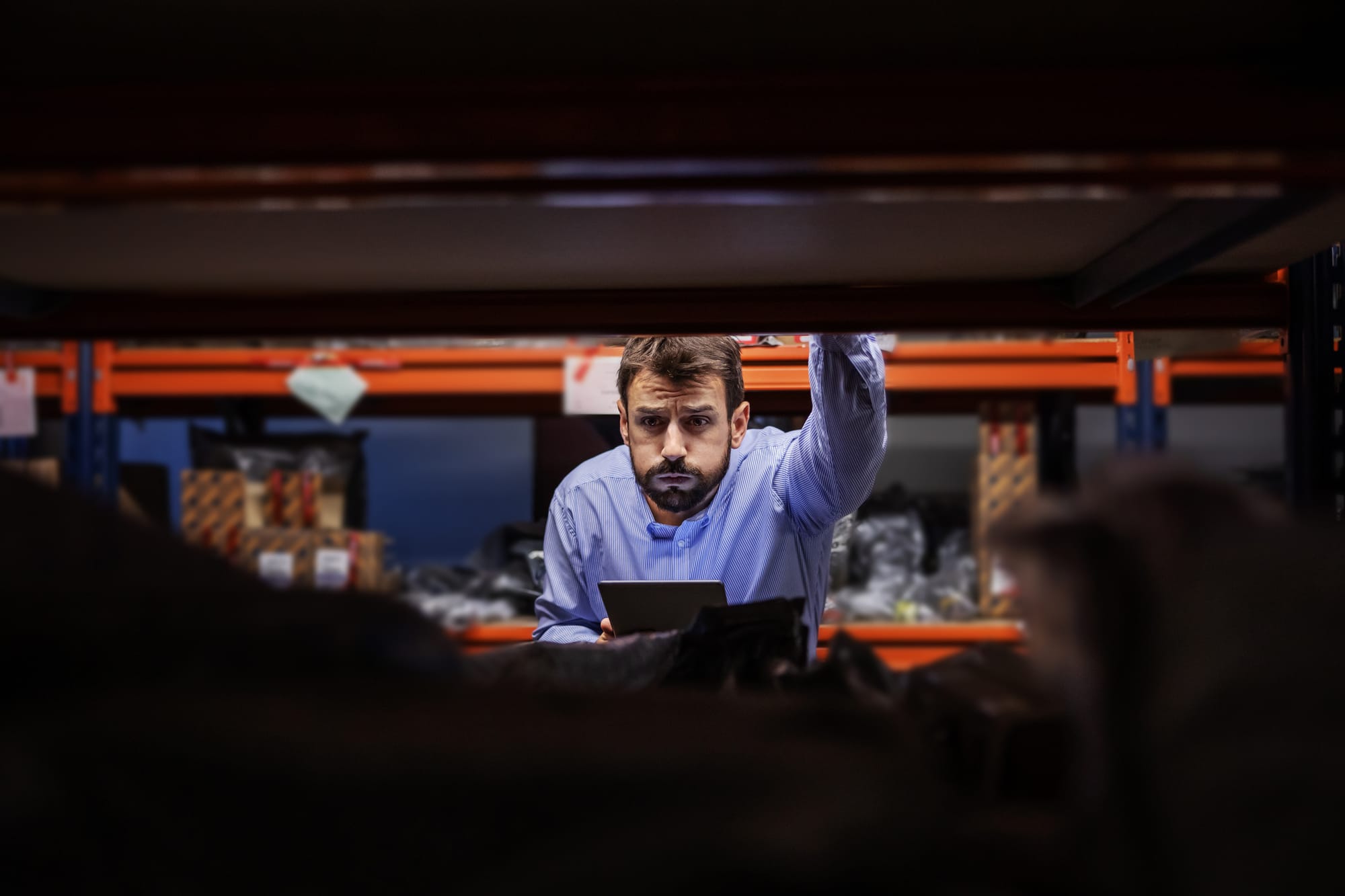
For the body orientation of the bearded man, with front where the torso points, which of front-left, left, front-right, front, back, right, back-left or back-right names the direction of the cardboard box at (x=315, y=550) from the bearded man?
back-right

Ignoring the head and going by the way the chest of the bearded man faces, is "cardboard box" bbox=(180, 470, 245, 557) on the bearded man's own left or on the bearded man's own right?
on the bearded man's own right

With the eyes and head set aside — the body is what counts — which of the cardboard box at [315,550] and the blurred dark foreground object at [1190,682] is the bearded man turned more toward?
the blurred dark foreground object

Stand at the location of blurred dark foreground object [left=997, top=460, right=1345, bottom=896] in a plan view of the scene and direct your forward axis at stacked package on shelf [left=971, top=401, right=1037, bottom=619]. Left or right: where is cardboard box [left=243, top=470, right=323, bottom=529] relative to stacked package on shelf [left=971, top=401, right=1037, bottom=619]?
left

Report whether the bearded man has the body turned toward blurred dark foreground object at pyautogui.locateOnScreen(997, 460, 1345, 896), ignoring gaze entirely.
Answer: yes

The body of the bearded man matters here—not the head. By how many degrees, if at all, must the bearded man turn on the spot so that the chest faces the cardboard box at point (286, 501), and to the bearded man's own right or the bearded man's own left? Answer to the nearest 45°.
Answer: approximately 135° to the bearded man's own right

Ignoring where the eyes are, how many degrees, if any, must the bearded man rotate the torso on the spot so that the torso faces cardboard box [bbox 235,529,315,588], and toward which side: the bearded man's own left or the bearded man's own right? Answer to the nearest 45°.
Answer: approximately 135° to the bearded man's own right

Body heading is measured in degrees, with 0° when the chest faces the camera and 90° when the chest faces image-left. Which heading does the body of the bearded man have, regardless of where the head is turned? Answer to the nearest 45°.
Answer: approximately 0°

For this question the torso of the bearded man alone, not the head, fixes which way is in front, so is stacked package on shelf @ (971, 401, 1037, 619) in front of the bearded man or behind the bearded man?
behind

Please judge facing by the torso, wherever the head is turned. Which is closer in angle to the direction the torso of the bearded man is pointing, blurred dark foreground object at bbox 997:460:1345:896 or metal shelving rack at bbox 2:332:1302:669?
the blurred dark foreground object
